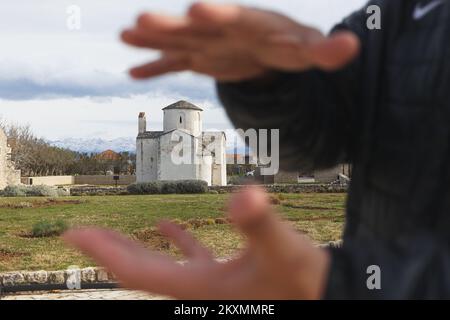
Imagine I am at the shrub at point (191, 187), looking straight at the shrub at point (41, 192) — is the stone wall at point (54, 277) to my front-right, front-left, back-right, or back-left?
front-left

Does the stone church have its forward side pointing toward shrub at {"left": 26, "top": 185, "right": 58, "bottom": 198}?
no

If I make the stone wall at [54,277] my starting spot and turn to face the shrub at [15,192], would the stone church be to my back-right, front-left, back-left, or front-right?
front-right

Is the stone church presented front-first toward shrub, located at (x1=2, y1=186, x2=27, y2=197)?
no

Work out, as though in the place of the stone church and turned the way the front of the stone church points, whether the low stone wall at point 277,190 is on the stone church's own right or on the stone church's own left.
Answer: on the stone church's own left

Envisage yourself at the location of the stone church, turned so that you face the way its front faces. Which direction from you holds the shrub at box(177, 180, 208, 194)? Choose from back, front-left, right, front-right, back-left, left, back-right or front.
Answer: left
